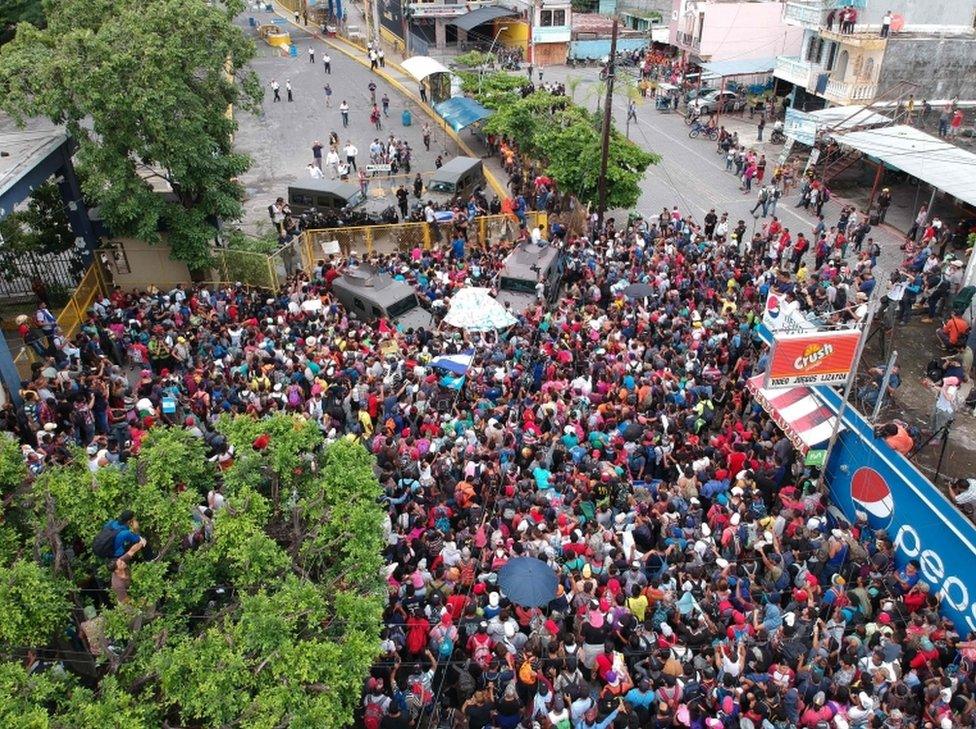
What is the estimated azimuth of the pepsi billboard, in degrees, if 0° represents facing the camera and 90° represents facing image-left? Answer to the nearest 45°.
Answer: approximately 45°

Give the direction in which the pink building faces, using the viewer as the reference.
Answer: facing the viewer and to the left of the viewer

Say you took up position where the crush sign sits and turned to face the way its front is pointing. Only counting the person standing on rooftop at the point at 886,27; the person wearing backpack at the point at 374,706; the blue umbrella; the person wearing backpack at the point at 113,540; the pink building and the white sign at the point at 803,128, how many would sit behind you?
3

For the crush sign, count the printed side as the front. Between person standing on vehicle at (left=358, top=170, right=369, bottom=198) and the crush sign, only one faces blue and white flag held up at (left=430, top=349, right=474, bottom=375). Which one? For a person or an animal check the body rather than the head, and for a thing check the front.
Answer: the person standing on vehicle

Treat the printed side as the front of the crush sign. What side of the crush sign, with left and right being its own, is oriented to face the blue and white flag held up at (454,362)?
right

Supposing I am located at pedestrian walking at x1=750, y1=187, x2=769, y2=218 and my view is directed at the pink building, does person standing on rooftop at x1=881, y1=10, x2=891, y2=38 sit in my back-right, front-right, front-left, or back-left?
front-right

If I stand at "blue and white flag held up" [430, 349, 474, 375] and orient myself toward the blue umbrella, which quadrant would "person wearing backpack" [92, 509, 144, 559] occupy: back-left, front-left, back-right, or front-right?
front-right

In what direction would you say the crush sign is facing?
toward the camera

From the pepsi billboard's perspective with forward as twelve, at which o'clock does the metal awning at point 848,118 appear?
The metal awning is roughly at 4 o'clock from the pepsi billboard.

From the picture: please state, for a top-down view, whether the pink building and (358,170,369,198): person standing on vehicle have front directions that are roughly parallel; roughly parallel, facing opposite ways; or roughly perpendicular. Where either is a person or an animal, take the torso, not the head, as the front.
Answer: roughly perpendicular

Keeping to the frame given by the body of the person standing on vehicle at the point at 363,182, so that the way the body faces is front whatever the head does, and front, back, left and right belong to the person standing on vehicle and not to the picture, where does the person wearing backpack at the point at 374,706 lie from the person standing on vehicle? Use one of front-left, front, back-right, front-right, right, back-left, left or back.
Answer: front

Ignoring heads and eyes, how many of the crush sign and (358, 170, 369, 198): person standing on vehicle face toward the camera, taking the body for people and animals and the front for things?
2

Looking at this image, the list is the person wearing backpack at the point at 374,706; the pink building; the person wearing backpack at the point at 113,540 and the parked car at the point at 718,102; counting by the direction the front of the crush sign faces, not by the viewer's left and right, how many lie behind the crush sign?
2

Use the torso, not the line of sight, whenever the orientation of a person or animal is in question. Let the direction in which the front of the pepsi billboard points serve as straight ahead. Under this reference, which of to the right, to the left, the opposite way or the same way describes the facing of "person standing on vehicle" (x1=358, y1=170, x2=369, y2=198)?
to the left

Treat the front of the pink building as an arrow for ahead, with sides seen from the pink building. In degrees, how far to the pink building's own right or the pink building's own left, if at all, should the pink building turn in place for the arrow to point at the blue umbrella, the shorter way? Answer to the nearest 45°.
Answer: approximately 45° to the pink building's own left

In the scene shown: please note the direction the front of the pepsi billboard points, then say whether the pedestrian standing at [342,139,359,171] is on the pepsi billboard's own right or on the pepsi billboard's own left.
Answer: on the pepsi billboard's own right

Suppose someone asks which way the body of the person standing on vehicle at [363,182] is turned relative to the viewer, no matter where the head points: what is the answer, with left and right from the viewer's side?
facing the viewer

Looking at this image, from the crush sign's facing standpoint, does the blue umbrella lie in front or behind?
in front
